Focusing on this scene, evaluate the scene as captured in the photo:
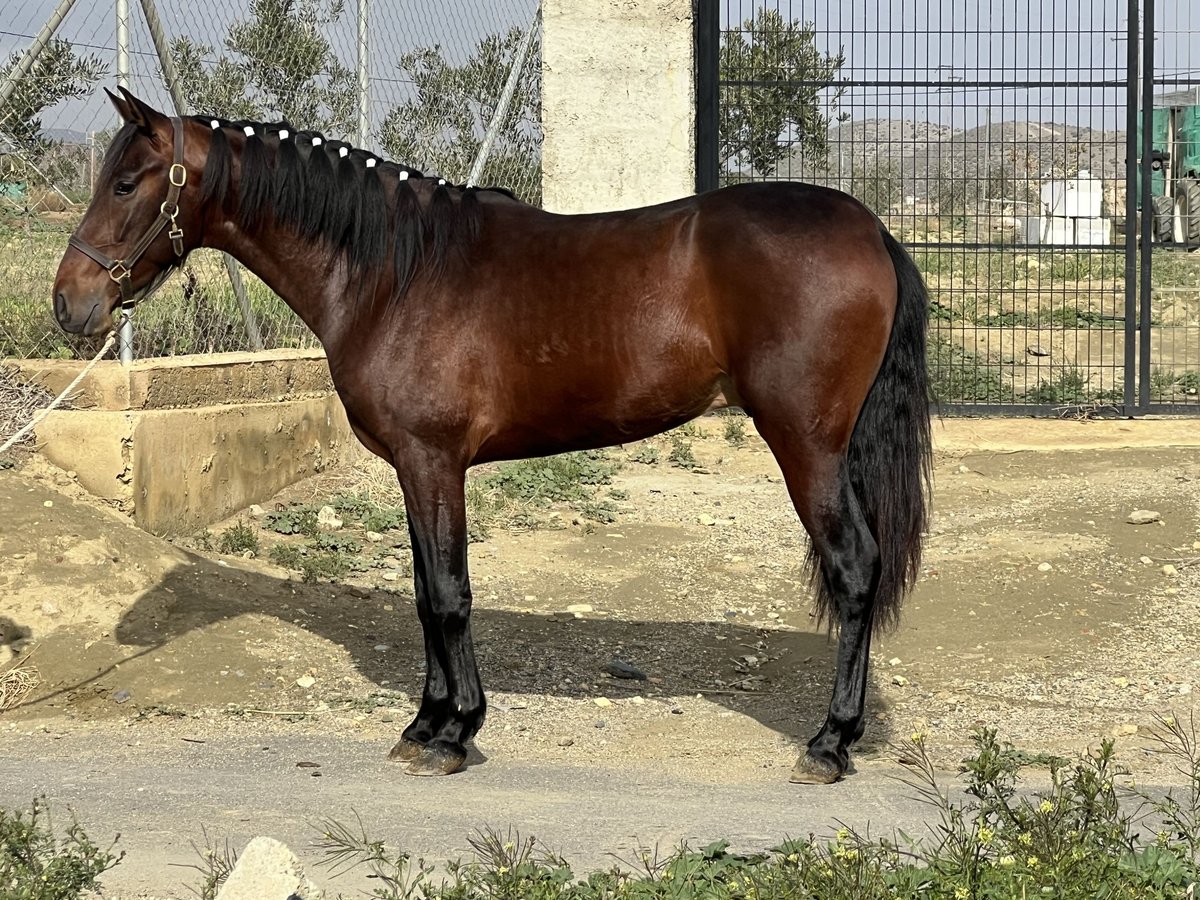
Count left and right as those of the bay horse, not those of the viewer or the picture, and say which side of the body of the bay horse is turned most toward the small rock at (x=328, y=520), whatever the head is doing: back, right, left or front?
right

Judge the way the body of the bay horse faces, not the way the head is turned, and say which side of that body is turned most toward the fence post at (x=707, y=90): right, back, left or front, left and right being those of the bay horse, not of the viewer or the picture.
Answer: right

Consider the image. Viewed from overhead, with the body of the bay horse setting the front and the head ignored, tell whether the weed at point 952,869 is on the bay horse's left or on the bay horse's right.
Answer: on the bay horse's left

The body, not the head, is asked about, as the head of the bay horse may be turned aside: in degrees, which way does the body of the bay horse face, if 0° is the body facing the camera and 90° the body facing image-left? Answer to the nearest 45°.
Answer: approximately 90°

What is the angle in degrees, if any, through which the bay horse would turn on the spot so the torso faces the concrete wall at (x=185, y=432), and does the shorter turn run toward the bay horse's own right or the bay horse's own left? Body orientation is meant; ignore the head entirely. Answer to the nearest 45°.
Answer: approximately 45° to the bay horse's own right

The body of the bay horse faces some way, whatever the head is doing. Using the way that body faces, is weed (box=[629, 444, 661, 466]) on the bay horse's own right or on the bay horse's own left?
on the bay horse's own right

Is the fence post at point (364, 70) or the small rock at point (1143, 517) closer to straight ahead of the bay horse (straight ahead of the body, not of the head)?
the fence post

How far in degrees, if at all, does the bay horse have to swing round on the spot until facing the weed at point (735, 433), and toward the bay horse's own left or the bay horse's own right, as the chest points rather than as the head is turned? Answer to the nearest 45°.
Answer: approximately 90° to the bay horse's own right
